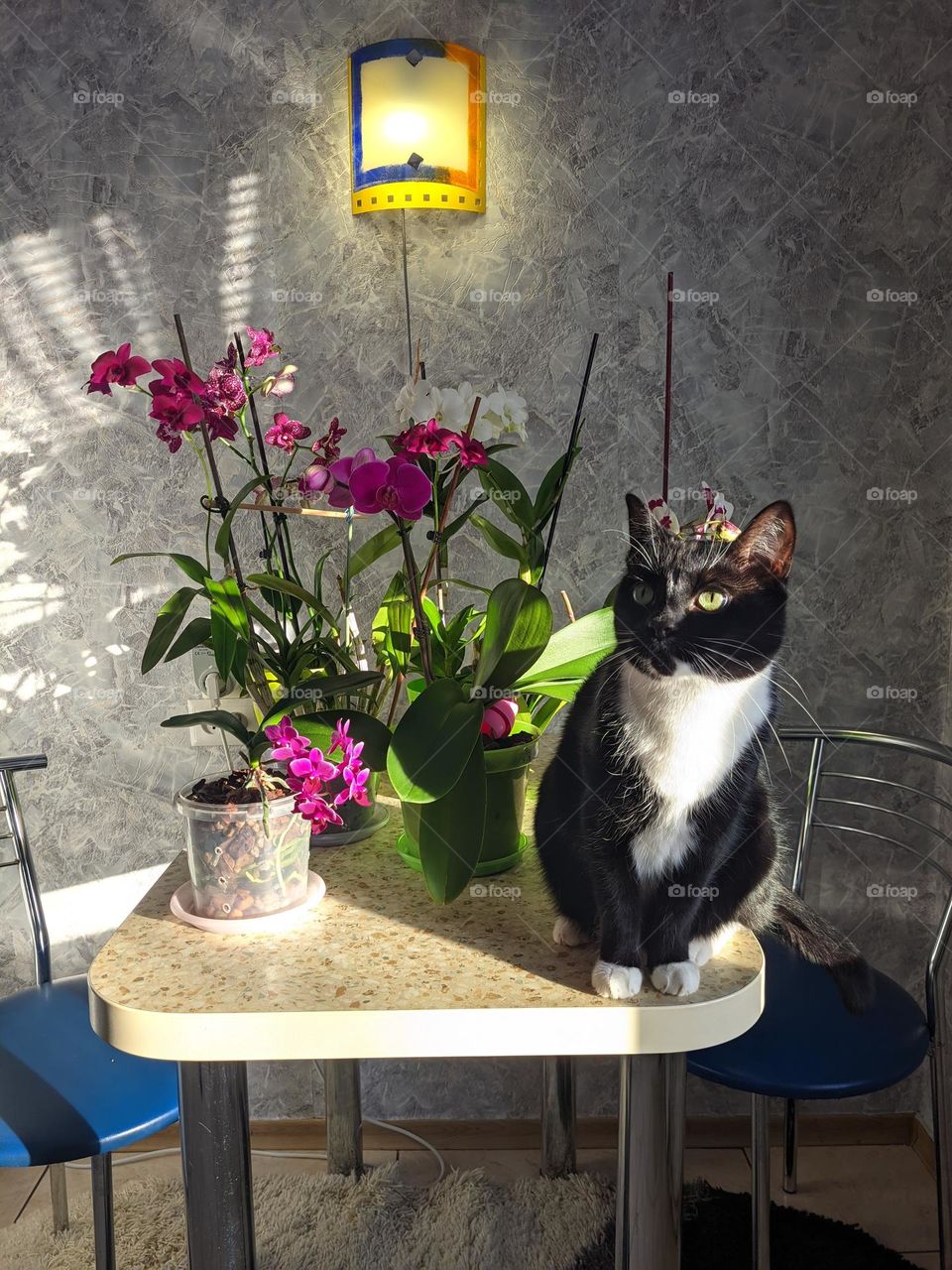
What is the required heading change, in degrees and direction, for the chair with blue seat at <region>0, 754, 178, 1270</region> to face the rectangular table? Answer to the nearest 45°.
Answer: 0° — it already faces it

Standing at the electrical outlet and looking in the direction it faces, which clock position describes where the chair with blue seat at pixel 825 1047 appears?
The chair with blue seat is roughly at 10 o'clock from the electrical outlet.

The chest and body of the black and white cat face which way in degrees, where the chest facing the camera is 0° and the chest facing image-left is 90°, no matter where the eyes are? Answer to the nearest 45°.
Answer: approximately 0°

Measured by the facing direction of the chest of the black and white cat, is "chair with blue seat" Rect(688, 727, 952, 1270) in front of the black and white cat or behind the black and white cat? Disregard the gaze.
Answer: behind

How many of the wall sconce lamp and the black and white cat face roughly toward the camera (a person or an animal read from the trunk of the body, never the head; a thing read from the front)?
2
